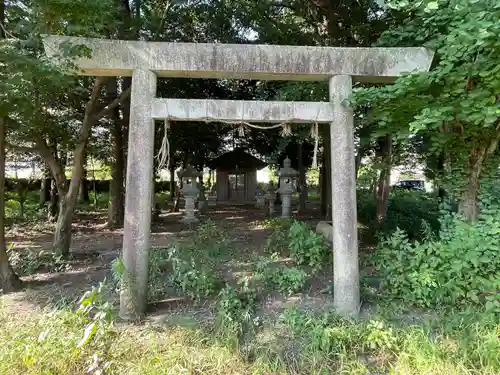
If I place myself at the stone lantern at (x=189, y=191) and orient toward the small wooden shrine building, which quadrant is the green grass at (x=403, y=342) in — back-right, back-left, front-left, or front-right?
back-right

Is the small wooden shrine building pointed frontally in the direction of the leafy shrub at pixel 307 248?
yes

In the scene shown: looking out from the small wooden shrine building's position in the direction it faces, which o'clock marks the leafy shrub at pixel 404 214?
The leafy shrub is roughly at 11 o'clock from the small wooden shrine building.

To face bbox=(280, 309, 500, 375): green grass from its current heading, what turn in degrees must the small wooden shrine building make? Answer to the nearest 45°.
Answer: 0° — it already faces it

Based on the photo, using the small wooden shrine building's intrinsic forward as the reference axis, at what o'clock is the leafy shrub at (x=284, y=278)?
The leafy shrub is roughly at 12 o'clock from the small wooden shrine building.

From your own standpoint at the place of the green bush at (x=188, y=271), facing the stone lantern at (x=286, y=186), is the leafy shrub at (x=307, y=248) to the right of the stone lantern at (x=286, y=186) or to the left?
right

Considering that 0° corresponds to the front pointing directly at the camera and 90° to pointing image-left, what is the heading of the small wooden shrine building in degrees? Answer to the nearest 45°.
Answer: approximately 0°
